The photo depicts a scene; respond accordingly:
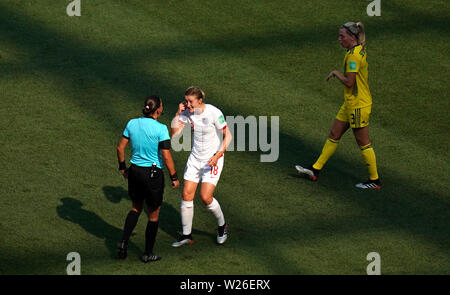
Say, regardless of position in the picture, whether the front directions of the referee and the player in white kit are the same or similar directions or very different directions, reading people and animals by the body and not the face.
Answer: very different directions

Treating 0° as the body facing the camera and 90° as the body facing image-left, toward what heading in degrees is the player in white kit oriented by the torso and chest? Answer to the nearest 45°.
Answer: approximately 45°

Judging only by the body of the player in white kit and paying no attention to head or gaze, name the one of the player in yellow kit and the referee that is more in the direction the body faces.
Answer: the referee

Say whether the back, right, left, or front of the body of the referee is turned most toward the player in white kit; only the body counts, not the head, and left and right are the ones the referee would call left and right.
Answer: front

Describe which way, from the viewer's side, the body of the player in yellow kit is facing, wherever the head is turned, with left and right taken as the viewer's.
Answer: facing to the left of the viewer

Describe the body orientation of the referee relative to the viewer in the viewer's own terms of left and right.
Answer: facing away from the viewer and to the right of the viewer

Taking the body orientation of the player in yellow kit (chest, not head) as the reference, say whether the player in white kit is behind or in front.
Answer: in front

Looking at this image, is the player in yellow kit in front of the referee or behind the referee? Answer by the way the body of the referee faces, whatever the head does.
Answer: in front

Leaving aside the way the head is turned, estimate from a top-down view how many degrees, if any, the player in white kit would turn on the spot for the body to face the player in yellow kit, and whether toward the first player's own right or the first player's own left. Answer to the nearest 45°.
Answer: approximately 180°

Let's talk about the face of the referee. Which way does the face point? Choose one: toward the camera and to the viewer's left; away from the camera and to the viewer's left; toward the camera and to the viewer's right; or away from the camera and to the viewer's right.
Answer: away from the camera and to the viewer's right

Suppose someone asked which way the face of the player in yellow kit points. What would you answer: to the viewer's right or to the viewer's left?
to the viewer's left

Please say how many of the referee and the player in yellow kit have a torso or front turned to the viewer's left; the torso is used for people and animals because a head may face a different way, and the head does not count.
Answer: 1

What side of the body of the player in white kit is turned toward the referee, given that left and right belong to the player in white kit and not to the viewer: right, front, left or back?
front
